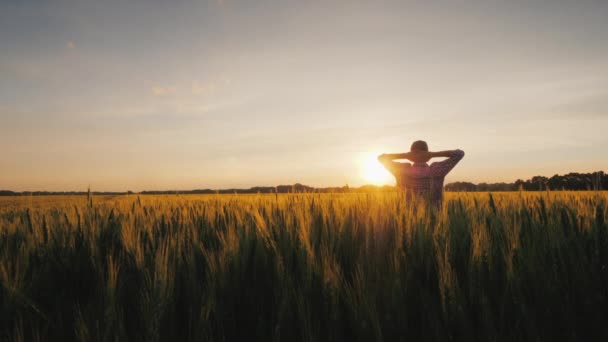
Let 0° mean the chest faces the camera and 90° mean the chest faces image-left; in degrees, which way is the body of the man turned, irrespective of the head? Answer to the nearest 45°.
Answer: approximately 180°

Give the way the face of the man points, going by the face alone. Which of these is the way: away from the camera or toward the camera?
away from the camera
